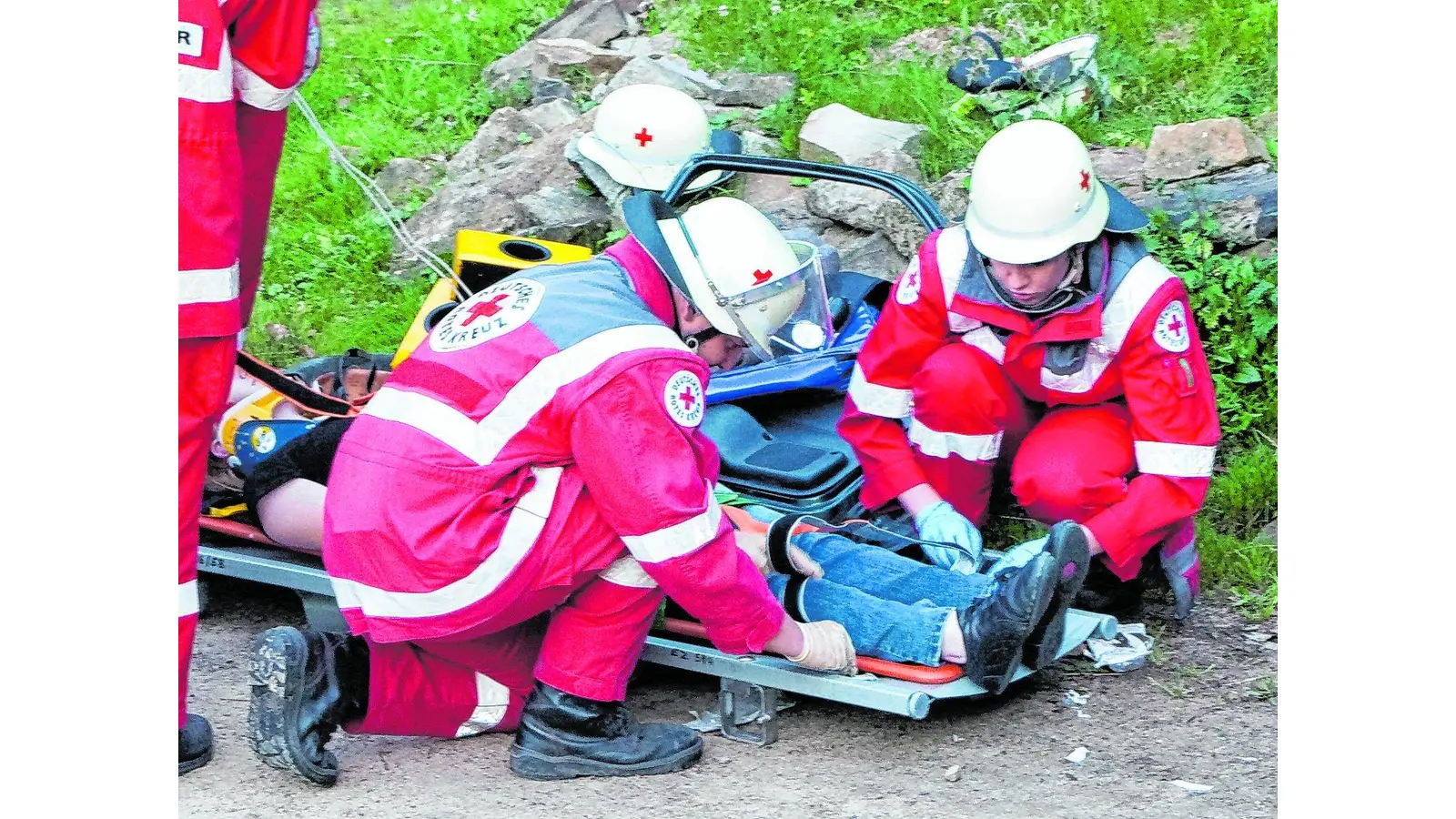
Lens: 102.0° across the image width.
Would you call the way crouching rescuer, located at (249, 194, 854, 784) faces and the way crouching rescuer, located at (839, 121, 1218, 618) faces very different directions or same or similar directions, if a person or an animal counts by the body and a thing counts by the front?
very different directions

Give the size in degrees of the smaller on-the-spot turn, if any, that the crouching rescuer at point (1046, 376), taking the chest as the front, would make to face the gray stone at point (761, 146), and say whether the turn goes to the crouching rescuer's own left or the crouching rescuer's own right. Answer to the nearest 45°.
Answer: approximately 90° to the crouching rescuer's own right

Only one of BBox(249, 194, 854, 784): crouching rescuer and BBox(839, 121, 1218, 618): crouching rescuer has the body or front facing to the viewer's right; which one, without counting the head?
BBox(249, 194, 854, 784): crouching rescuer

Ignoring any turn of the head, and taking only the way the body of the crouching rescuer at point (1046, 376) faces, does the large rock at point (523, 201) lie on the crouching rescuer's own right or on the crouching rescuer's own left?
on the crouching rescuer's own right

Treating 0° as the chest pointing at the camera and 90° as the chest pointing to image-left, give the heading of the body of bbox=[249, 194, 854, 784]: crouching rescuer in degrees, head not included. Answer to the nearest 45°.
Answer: approximately 270°

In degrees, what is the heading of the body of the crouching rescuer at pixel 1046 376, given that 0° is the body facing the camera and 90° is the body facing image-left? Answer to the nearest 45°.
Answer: approximately 45°
